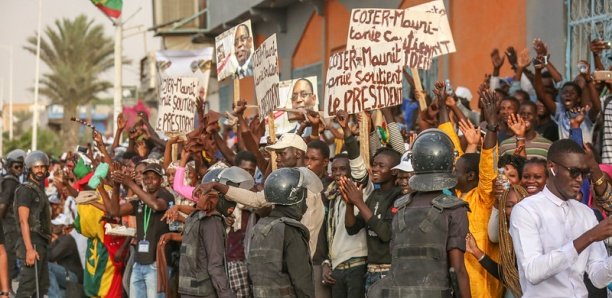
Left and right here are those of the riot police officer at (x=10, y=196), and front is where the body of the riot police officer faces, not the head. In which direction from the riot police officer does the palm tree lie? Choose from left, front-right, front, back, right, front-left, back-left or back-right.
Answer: back-left

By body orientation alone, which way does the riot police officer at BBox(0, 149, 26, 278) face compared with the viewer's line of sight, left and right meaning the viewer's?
facing the viewer and to the right of the viewer

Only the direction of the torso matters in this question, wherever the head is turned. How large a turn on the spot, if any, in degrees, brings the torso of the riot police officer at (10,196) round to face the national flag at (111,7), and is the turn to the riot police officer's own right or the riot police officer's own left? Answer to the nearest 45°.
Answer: approximately 135° to the riot police officer's own left

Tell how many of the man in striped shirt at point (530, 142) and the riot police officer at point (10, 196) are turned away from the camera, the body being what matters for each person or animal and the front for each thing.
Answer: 0

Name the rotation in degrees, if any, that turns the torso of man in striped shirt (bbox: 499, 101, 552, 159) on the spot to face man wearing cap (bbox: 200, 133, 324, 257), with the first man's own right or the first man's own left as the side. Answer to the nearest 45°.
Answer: approximately 45° to the first man's own right
